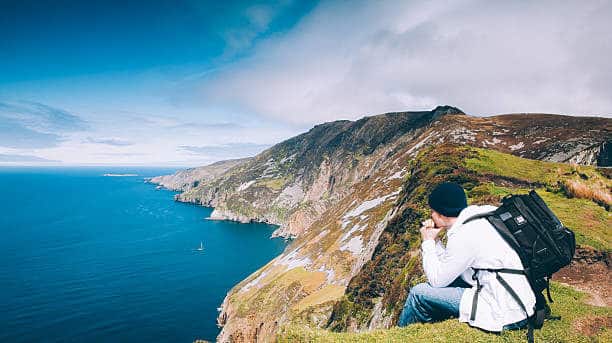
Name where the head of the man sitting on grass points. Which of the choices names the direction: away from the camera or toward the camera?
away from the camera

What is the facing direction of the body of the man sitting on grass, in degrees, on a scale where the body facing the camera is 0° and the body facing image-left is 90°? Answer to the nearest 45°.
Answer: approximately 90°
